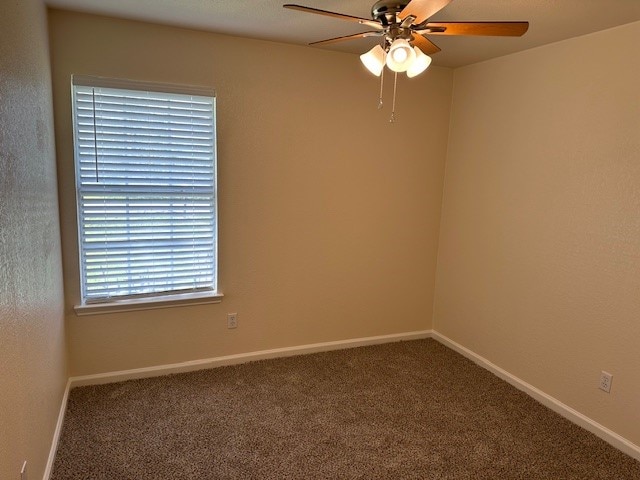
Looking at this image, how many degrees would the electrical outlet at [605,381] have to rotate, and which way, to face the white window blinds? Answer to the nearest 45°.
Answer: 0° — it already faces it

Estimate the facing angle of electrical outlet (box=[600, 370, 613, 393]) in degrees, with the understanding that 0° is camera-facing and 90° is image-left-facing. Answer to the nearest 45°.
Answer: approximately 45°
